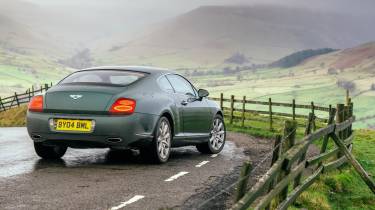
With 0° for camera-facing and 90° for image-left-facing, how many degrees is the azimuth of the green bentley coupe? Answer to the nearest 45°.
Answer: approximately 225°
